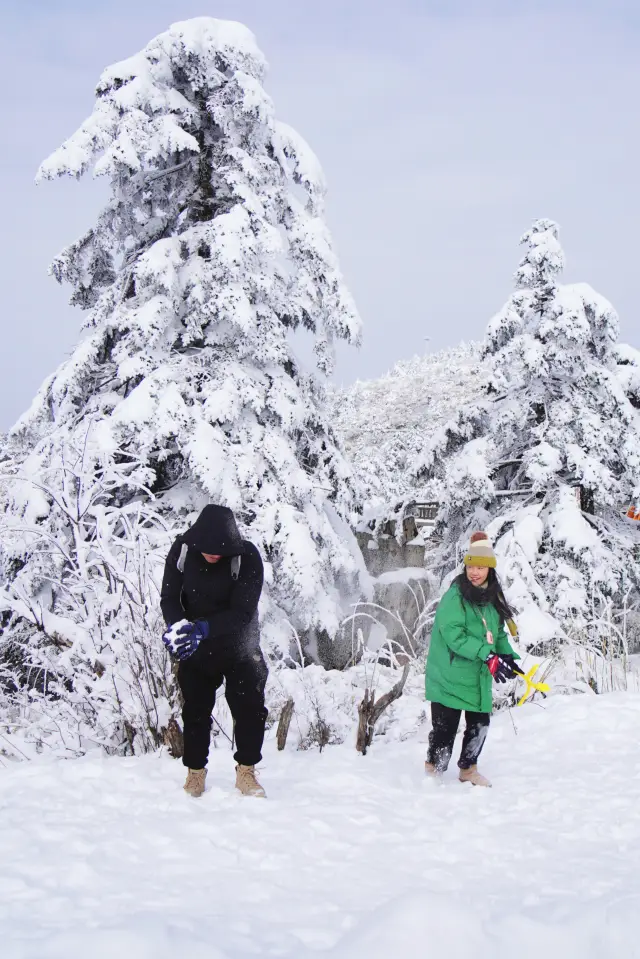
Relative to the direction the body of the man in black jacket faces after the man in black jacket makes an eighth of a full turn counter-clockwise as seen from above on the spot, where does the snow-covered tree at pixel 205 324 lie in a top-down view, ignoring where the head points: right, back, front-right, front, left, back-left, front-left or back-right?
back-left

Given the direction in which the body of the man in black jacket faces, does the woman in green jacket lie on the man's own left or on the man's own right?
on the man's own left

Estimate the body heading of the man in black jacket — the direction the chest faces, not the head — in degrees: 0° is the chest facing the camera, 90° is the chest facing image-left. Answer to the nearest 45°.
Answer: approximately 0°

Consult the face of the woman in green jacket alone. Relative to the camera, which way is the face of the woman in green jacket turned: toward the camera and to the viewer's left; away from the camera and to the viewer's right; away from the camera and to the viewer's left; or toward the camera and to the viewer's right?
toward the camera and to the viewer's left

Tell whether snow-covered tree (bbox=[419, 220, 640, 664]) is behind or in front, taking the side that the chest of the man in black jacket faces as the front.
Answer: behind
